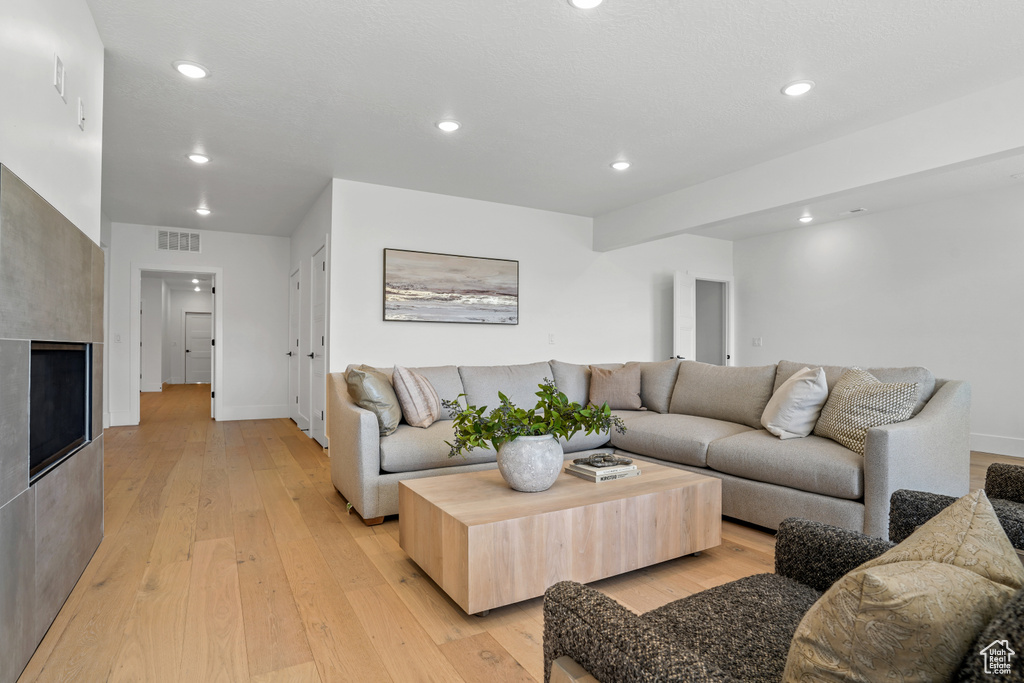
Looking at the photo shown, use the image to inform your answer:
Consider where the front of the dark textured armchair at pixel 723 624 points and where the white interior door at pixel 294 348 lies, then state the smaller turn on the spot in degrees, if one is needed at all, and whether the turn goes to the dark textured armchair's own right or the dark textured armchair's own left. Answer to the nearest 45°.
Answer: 0° — it already faces it

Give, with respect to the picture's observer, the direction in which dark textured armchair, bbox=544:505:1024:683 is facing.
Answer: facing away from the viewer and to the left of the viewer

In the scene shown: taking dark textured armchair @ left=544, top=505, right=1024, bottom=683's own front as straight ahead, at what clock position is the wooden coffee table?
The wooden coffee table is roughly at 12 o'clock from the dark textured armchair.

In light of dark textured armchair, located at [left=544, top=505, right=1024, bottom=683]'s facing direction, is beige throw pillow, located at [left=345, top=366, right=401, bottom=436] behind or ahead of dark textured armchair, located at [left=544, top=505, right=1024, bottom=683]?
ahead

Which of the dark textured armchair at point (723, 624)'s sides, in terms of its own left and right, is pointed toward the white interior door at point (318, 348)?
front

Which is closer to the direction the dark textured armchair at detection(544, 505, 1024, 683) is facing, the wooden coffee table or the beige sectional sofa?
the wooden coffee table

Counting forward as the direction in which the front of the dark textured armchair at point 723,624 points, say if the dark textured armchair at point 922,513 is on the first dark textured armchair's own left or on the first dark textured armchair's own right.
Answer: on the first dark textured armchair's own right

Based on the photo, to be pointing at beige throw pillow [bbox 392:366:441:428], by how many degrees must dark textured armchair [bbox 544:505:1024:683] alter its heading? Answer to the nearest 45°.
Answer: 0° — it already faces it

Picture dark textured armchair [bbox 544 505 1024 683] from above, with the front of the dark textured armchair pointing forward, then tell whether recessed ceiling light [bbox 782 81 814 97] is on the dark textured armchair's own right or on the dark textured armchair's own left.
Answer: on the dark textured armchair's own right

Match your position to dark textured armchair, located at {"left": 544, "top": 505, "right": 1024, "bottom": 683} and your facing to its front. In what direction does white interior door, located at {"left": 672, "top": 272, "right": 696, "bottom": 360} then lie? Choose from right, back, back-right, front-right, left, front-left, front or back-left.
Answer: front-right

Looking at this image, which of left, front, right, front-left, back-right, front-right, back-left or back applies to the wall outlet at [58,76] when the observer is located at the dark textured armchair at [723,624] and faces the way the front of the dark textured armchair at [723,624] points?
front-left

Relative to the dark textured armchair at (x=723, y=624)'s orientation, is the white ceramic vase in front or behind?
in front
